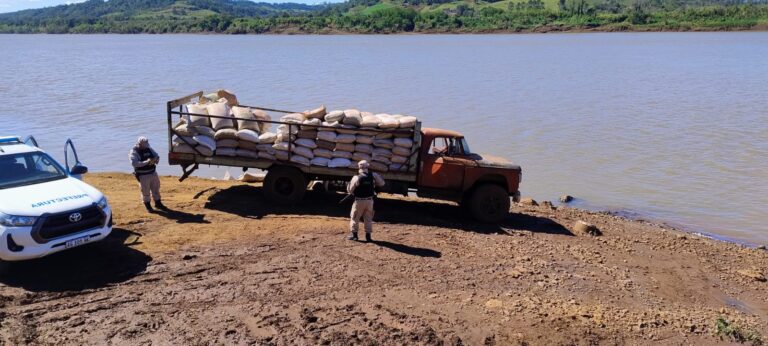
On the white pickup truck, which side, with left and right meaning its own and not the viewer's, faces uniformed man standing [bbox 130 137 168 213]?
left

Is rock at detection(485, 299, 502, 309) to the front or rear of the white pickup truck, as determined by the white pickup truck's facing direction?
to the front

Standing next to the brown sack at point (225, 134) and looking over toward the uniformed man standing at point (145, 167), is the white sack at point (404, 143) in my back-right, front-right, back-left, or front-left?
back-left

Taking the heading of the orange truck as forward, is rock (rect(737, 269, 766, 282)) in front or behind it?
in front

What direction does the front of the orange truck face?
to the viewer's right

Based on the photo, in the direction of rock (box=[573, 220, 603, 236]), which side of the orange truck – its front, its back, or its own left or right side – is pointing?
front

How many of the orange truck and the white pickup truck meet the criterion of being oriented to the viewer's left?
0

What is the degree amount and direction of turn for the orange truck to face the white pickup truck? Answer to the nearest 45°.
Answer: approximately 135° to its right

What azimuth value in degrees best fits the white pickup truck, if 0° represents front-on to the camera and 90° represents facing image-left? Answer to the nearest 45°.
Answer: approximately 315°

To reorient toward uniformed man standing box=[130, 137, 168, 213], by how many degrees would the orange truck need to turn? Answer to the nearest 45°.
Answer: approximately 180°

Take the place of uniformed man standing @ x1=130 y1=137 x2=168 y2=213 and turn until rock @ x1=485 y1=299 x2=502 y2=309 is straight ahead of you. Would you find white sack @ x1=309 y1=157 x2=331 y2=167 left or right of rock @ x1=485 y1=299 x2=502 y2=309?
left

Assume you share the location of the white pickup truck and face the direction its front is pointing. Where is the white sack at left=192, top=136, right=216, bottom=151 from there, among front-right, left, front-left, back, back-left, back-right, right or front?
left
